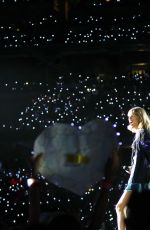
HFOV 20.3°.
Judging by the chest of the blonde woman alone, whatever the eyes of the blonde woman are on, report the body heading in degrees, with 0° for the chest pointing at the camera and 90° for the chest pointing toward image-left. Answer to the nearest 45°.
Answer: approximately 90°

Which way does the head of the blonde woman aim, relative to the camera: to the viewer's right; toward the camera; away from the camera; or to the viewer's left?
to the viewer's left
